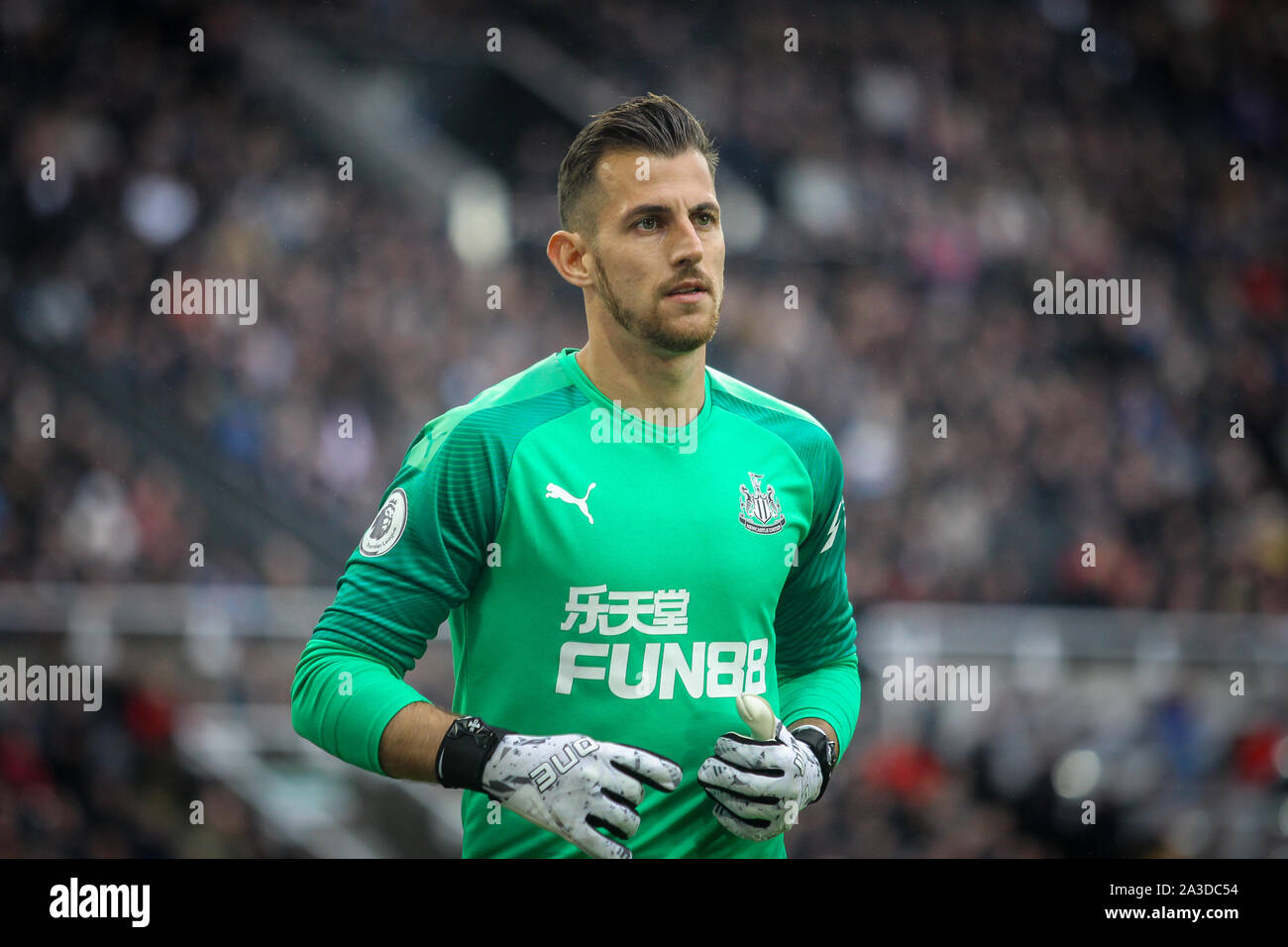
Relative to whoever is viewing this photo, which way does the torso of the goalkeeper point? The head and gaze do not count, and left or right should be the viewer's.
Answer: facing the viewer and to the right of the viewer

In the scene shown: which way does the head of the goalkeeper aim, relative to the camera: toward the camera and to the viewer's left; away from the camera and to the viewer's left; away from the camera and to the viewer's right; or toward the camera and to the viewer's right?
toward the camera and to the viewer's right
